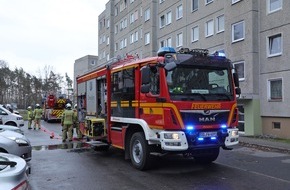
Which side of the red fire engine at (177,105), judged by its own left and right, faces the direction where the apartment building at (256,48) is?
left

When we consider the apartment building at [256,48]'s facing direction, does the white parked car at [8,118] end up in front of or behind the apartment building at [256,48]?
in front

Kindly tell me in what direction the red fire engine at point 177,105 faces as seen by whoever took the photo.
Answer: facing the viewer and to the right of the viewer

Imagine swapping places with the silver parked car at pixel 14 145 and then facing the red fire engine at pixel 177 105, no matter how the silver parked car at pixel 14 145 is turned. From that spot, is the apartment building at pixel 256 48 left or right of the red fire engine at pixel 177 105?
left

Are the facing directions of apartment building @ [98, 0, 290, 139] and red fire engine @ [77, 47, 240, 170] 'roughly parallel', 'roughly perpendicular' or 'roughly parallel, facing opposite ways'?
roughly perpendicular

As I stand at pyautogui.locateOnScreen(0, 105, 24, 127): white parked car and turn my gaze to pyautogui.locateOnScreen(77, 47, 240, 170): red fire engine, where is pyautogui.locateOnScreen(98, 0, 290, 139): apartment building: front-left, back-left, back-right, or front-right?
front-left

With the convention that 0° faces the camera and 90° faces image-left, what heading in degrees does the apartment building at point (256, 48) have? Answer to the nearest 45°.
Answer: approximately 45°
